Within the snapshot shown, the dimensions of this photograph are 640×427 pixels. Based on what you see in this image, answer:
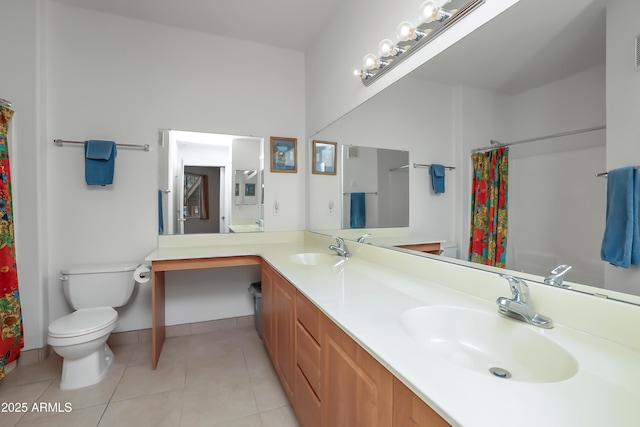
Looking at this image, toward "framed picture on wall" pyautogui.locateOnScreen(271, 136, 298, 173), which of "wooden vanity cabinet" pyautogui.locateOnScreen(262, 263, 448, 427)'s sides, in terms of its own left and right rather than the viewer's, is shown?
right

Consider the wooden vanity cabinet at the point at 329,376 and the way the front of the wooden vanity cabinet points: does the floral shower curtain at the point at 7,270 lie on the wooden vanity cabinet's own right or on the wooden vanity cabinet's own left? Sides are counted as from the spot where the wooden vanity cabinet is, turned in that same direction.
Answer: on the wooden vanity cabinet's own right

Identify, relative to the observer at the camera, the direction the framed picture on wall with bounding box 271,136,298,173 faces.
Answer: facing the viewer

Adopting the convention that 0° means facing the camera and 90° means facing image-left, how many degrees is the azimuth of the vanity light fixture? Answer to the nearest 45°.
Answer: approximately 45°

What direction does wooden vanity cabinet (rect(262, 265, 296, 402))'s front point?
to the viewer's left

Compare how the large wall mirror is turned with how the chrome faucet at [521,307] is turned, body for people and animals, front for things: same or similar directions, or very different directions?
same or similar directions

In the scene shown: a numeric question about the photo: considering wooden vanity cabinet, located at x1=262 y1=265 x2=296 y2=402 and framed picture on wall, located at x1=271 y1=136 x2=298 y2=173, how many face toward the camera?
1

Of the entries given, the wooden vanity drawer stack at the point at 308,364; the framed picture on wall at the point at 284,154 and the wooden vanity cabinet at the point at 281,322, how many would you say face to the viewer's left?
2

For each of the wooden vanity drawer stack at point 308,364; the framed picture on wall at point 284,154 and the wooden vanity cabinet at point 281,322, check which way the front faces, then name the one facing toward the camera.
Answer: the framed picture on wall

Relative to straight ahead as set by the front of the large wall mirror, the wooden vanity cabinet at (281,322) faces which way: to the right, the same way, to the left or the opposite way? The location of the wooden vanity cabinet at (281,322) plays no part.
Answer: the same way

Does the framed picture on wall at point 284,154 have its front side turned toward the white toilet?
no

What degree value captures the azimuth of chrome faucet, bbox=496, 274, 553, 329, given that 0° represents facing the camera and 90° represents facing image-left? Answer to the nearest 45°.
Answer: approximately 45°

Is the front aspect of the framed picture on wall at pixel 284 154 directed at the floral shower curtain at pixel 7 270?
no

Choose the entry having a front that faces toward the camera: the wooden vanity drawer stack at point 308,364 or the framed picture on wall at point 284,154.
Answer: the framed picture on wall

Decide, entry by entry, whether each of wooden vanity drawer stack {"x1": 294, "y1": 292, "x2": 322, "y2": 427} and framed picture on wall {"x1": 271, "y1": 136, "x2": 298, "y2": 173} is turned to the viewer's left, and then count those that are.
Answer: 1

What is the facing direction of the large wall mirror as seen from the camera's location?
facing the viewer and to the left of the viewer

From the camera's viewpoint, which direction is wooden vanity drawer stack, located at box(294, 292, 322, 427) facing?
to the viewer's left

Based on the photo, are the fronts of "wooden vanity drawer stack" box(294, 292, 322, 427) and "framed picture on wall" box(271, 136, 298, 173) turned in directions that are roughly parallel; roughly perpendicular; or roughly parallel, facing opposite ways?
roughly perpendicular

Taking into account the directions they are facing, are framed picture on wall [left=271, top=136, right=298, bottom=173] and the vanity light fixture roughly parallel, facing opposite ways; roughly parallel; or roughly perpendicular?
roughly perpendicular
